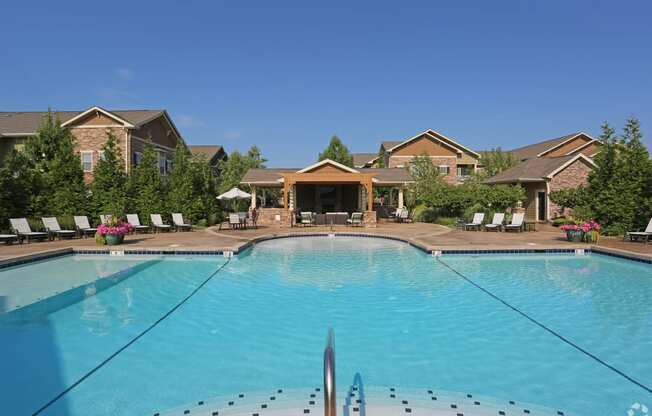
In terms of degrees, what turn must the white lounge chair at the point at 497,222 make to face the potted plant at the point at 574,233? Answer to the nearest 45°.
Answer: approximately 90° to its left

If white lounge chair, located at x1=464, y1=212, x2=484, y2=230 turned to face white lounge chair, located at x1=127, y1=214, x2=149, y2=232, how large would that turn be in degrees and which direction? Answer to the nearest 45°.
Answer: approximately 45° to its right

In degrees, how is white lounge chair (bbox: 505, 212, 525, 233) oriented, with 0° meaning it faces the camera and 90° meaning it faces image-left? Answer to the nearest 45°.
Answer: approximately 45°

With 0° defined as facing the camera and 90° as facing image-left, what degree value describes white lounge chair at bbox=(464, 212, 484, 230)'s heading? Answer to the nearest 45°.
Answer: approximately 45°

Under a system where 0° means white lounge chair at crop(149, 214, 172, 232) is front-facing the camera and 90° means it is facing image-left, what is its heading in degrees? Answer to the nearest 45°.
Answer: approximately 315°

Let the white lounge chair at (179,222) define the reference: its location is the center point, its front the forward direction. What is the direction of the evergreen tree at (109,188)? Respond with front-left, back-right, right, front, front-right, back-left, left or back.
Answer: back-right

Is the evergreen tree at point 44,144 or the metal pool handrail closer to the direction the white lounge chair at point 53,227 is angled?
the metal pool handrail

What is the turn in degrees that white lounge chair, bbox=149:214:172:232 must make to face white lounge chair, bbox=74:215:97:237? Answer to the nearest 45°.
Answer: approximately 90° to its right

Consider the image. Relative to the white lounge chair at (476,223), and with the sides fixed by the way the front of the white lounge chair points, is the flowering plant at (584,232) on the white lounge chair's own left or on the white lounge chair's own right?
on the white lounge chair's own left

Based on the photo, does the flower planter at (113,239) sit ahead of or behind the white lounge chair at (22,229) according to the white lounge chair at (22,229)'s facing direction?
ahead

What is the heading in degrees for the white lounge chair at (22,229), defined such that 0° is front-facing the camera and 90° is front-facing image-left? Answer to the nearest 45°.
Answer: approximately 315°

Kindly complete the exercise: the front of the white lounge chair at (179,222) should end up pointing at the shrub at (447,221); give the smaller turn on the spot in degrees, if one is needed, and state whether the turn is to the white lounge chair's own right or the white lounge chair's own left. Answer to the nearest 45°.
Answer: approximately 45° to the white lounge chair's own left

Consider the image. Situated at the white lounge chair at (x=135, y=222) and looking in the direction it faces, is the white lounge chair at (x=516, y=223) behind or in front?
in front

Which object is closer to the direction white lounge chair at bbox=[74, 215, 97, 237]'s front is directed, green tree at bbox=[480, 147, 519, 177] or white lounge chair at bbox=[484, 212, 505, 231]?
the white lounge chair
